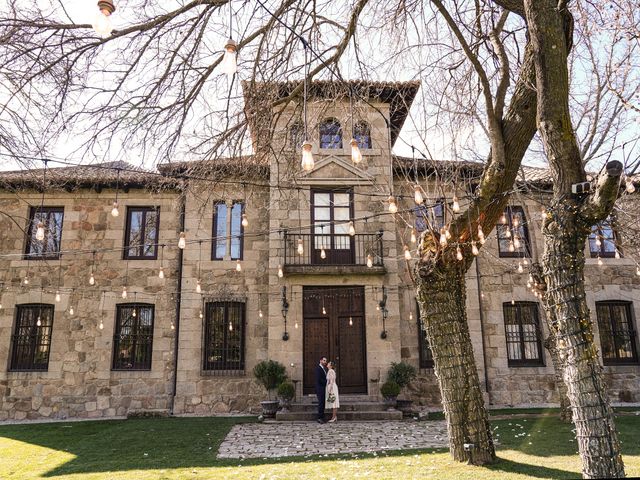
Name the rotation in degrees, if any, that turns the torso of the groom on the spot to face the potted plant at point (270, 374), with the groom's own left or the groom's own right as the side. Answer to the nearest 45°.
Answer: approximately 180°

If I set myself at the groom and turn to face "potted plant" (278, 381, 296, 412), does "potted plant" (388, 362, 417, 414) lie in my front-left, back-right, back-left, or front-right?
back-right

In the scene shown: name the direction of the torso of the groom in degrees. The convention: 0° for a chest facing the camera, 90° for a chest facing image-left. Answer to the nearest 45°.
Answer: approximately 315°

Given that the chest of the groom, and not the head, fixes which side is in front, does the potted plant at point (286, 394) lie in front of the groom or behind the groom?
behind

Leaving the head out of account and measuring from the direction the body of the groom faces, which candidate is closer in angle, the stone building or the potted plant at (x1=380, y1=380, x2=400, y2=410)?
the potted plant

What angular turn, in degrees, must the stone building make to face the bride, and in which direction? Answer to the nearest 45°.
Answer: approximately 45° to its left

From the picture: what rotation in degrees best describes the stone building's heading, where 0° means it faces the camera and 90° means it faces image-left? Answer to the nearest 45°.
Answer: approximately 0°
